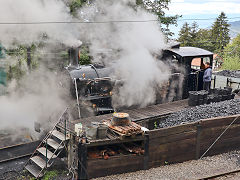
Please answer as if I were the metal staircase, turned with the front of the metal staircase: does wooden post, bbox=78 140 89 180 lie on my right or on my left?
on my left

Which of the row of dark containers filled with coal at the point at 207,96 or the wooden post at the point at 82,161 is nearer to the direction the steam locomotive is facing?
the wooden post

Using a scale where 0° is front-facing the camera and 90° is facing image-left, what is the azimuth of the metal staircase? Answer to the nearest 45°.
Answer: approximately 45°

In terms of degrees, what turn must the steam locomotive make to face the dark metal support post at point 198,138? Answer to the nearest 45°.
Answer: approximately 90° to its left

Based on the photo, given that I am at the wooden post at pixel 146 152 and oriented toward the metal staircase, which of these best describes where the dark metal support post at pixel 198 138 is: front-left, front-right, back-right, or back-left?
back-right

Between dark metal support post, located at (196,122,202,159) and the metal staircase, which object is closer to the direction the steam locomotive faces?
the metal staircase
